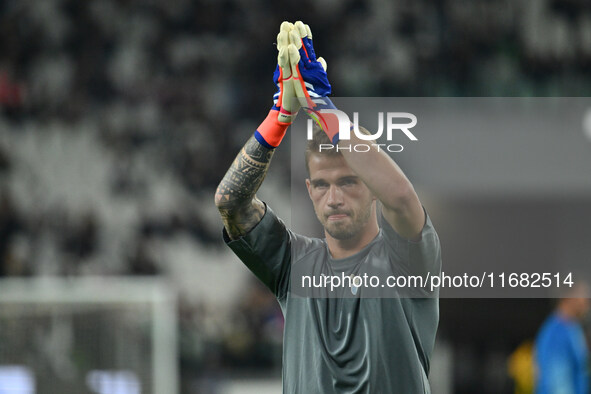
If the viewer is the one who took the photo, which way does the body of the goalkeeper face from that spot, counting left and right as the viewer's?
facing the viewer

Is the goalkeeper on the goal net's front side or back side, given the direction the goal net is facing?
on the front side

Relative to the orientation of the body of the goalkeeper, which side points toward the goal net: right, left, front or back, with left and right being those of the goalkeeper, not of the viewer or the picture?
back

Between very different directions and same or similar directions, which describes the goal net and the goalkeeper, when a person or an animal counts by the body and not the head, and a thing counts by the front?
same or similar directions

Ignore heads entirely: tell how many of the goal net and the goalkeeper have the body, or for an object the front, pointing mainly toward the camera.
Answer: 2

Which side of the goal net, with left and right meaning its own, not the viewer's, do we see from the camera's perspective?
front

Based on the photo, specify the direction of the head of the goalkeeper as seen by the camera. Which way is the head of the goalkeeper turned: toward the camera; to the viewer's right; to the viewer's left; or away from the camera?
toward the camera
